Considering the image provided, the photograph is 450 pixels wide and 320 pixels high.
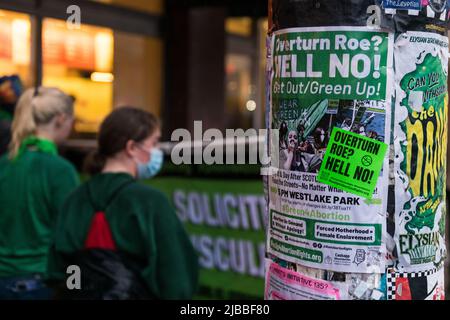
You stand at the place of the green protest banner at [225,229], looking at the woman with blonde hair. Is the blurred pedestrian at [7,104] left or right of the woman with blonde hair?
right

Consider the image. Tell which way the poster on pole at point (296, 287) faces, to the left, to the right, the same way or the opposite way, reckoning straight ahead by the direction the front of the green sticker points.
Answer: the same way

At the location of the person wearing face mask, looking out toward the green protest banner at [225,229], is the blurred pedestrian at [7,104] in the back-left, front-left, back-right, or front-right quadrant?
front-left

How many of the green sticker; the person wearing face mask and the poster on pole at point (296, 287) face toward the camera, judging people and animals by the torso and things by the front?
2

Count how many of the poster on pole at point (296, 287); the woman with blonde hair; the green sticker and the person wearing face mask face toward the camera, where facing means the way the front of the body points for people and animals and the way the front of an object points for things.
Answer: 2

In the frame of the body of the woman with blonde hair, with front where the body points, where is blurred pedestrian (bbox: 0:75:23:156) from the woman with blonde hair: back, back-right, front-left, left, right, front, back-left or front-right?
front-left

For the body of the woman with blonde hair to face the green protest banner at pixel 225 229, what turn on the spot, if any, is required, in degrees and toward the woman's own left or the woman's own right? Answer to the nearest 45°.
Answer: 0° — they already face it

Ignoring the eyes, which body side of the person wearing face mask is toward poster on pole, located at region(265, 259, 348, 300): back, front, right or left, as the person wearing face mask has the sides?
right

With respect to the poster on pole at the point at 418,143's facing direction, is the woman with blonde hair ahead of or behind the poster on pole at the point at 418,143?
behind

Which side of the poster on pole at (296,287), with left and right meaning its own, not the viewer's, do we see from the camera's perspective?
front

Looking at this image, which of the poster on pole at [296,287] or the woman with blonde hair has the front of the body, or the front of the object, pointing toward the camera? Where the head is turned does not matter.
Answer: the poster on pole

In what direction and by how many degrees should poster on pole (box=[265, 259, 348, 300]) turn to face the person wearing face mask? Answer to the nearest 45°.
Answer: approximately 135° to its right

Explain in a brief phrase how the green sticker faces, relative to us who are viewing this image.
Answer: facing the viewer

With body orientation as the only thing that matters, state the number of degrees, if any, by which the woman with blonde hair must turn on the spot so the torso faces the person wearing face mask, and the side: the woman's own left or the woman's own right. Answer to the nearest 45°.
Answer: approximately 90° to the woman's own right

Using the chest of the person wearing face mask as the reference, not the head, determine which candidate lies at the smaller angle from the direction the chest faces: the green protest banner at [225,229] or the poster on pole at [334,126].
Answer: the green protest banner

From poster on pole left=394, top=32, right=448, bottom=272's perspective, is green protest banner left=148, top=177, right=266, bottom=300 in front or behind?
behind
